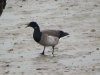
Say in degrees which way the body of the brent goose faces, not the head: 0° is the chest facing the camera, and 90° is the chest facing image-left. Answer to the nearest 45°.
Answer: approximately 90°
